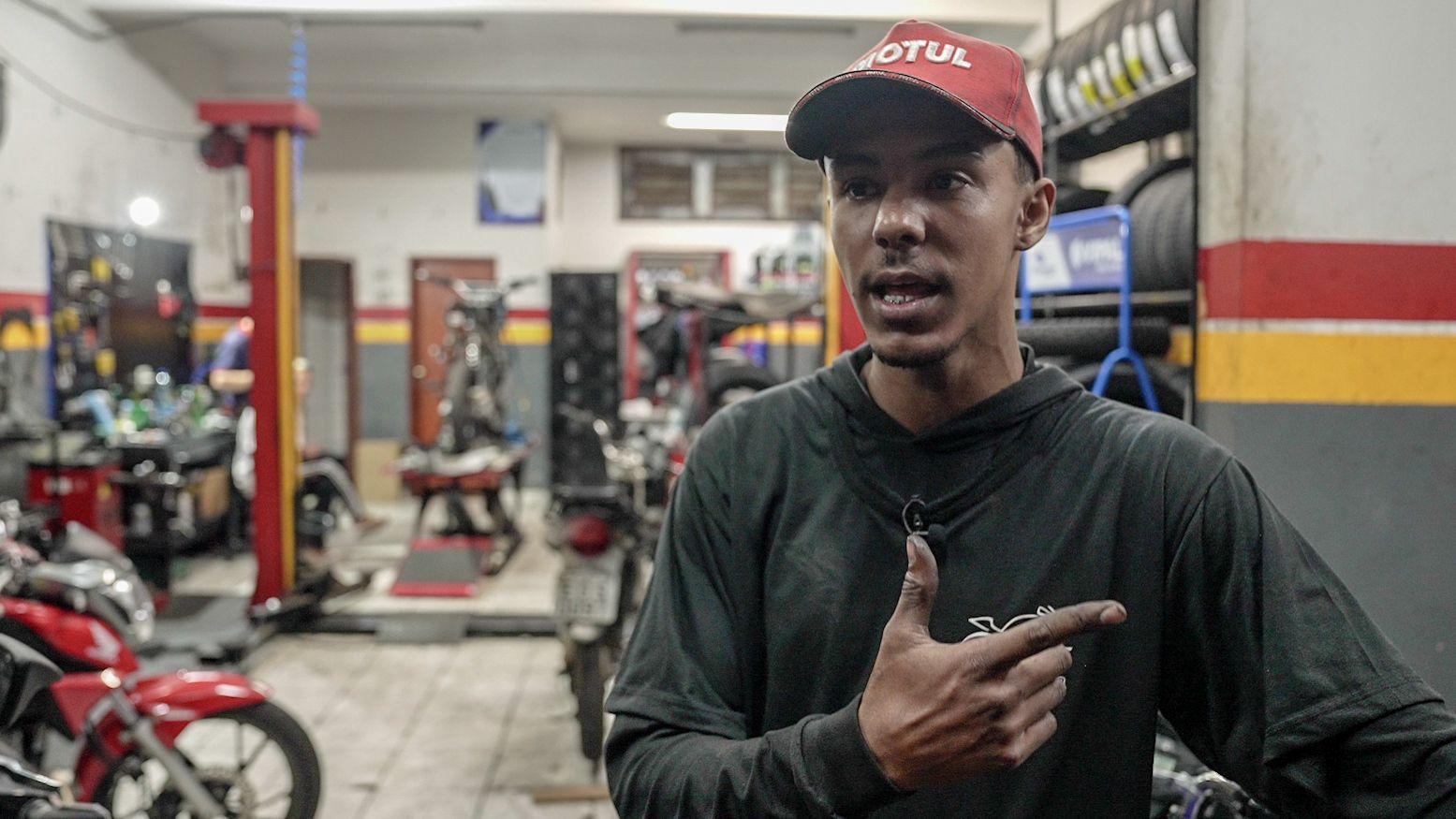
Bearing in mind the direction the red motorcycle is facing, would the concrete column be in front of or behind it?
in front

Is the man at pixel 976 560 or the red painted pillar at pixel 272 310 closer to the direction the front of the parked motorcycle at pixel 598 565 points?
the red painted pillar

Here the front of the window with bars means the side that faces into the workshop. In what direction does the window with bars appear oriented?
toward the camera

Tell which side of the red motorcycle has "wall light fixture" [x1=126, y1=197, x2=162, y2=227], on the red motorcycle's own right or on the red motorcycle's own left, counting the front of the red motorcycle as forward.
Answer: on the red motorcycle's own left

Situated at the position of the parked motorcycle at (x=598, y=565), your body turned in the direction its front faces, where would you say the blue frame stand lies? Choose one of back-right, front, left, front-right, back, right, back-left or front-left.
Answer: back-right

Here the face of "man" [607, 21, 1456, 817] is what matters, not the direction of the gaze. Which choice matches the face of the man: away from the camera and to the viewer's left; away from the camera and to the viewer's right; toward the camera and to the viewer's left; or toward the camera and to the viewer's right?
toward the camera and to the viewer's left

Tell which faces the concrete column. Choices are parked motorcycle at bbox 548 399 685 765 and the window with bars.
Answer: the window with bars

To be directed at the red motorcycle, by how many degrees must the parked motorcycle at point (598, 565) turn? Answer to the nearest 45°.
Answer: approximately 135° to its left

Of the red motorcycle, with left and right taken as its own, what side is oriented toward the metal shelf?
front

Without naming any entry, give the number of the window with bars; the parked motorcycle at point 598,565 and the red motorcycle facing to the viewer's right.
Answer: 1

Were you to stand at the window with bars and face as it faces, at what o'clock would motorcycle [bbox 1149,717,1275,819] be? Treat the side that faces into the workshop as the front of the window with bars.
The motorcycle is roughly at 12 o'clock from the window with bars.

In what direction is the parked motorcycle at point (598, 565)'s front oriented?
away from the camera

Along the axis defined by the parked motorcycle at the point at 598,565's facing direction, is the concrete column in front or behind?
behind

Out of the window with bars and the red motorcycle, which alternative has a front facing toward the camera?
the window with bars

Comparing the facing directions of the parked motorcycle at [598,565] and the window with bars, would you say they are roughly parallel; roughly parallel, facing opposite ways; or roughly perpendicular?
roughly parallel, facing opposite ways

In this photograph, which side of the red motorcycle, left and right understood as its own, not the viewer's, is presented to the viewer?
right

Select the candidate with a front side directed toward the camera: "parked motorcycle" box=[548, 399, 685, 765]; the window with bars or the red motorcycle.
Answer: the window with bars

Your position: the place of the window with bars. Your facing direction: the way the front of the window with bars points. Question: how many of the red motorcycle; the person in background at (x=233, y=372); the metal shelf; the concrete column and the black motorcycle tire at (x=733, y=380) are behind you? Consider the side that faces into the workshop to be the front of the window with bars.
0
